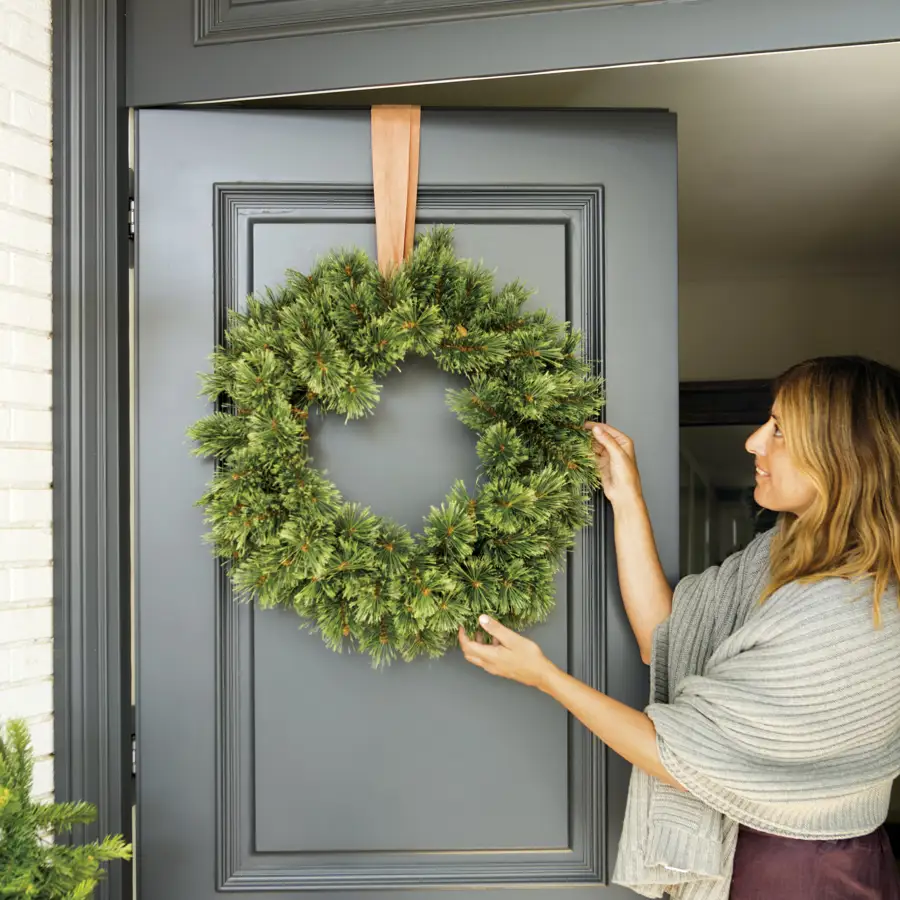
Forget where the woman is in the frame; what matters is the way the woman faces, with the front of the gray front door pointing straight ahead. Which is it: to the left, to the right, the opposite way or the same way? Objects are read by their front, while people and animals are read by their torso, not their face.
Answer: to the right

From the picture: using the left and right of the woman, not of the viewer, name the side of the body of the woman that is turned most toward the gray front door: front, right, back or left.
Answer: front

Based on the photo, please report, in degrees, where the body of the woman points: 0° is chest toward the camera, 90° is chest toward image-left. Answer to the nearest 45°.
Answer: approximately 90°

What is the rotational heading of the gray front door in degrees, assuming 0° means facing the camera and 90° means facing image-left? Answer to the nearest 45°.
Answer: approximately 0°

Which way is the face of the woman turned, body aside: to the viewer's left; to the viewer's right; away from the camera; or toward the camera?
to the viewer's left

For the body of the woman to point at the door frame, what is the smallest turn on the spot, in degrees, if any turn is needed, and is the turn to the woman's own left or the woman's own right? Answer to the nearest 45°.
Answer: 0° — they already face it
